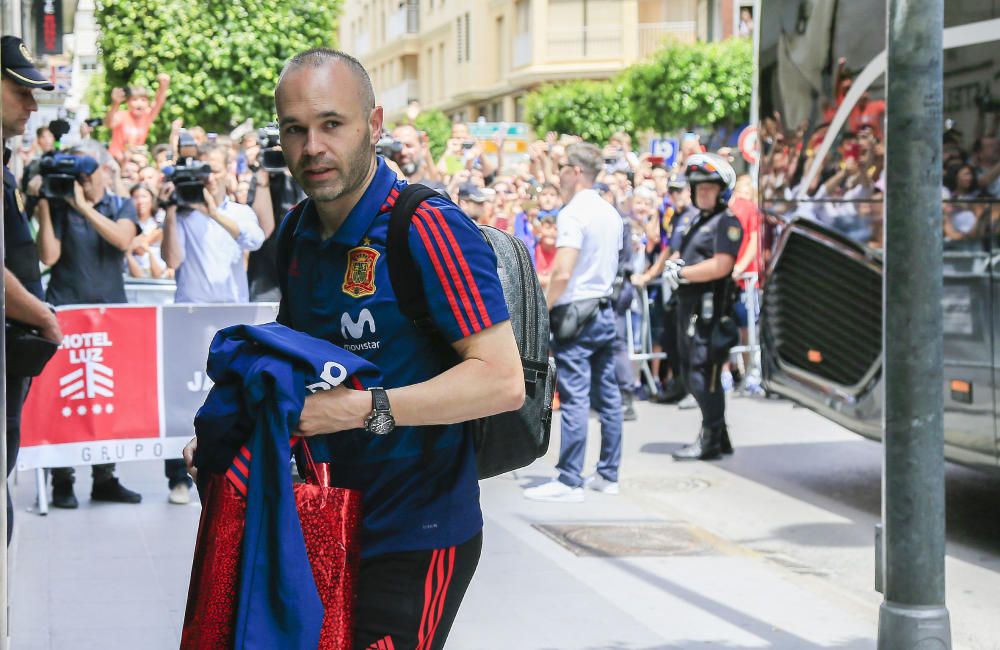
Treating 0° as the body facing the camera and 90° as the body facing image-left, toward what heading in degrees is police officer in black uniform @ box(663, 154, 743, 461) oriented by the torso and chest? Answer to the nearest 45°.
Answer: approximately 45°

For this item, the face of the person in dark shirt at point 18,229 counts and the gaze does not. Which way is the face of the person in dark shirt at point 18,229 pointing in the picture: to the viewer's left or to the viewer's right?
to the viewer's right

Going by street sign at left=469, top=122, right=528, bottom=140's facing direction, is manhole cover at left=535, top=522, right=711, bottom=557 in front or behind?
in front

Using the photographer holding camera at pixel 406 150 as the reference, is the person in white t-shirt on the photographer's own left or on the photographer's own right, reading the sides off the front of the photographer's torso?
on the photographer's own left

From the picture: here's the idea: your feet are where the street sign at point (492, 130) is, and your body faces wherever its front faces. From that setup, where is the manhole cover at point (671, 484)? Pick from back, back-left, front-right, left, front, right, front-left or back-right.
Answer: front

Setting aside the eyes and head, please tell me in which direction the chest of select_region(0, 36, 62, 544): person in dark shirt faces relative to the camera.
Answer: to the viewer's right

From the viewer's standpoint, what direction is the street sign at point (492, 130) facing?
toward the camera

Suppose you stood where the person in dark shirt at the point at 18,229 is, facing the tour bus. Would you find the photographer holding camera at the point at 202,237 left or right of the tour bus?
left

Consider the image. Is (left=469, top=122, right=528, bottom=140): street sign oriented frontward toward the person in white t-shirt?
yes

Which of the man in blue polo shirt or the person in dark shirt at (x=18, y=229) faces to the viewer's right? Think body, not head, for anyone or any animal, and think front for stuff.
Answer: the person in dark shirt

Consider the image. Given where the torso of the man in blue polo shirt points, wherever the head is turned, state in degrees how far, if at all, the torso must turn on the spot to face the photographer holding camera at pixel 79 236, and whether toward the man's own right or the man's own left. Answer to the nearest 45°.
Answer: approximately 135° to the man's own right
